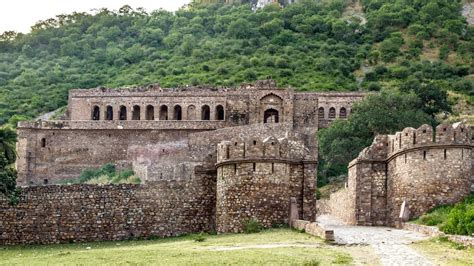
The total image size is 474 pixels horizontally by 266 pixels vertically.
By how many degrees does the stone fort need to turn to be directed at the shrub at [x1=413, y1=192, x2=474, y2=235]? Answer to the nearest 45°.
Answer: approximately 45° to its left

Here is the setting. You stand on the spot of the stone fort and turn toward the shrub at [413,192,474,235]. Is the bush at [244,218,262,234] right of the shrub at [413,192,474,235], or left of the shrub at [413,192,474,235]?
right

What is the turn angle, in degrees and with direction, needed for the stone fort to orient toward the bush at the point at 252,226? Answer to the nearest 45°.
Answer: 0° — it already faces it

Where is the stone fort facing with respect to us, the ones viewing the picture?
facing the viewer
